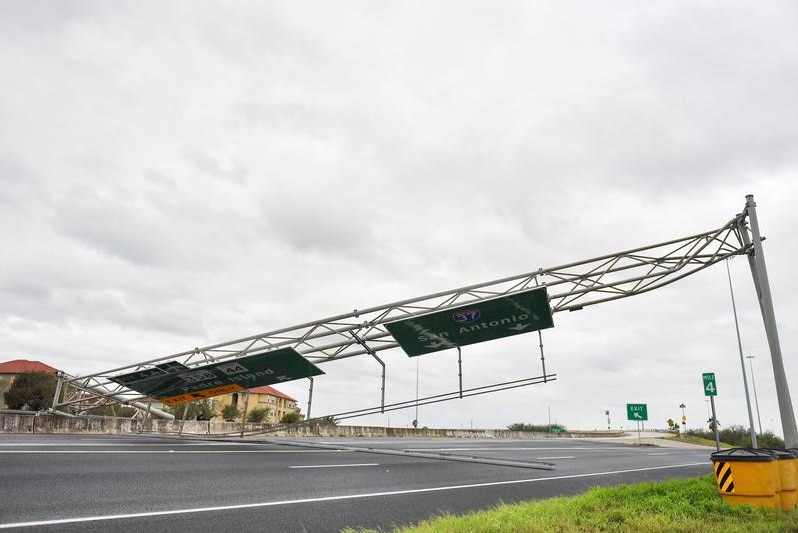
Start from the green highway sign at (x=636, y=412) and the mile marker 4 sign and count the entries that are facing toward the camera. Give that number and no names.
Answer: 2

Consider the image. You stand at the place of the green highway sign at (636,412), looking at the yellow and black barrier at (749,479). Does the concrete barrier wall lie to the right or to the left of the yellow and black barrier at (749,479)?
right

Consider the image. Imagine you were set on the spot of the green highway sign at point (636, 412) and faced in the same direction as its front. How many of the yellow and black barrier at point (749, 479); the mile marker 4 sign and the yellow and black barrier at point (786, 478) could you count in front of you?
3

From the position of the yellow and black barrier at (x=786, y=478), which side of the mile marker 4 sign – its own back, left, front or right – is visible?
front

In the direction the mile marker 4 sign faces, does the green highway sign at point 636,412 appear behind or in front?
behind

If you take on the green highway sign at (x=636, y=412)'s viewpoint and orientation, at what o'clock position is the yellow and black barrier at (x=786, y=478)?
The yellow and black barrier is roughly at 12 o'clock from the green highway sign.

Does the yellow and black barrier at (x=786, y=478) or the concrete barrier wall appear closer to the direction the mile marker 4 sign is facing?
the yellow and black barrier

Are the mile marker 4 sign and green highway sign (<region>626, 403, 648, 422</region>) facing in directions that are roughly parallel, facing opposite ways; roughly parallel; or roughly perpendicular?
roughly parallel

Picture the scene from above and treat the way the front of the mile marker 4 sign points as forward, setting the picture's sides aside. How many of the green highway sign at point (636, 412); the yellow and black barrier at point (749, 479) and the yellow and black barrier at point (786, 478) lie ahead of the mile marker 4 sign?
2

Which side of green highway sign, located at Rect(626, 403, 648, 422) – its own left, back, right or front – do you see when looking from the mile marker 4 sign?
front

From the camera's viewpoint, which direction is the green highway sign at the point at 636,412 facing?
toward the camera

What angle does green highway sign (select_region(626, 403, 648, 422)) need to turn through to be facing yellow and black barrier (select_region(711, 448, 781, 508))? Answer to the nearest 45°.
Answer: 0° — it already faces it

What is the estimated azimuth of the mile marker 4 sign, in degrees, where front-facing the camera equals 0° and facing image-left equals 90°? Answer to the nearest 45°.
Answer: approximately 0°

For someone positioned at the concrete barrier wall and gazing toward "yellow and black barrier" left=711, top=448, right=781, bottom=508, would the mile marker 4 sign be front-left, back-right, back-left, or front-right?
front-left
